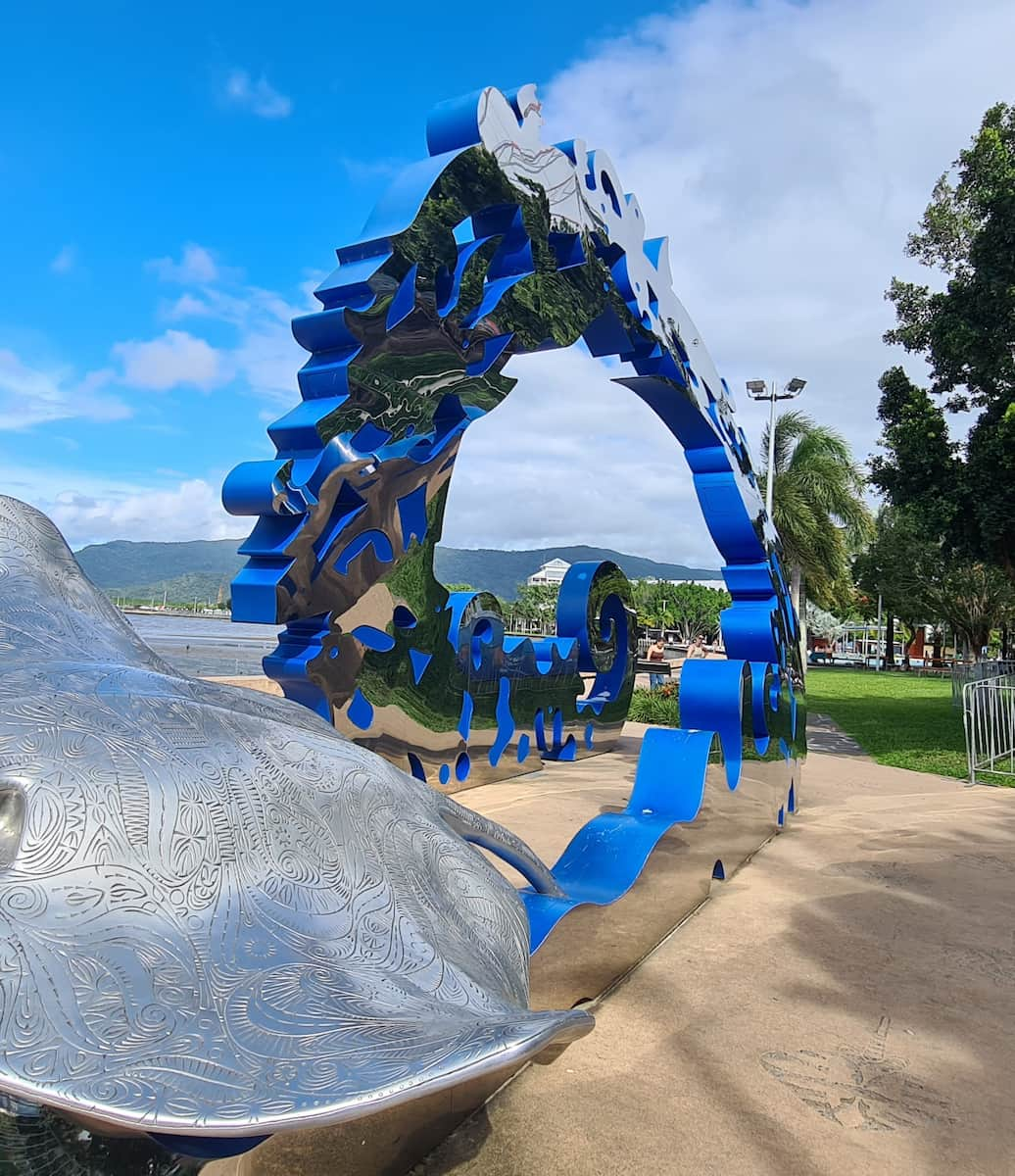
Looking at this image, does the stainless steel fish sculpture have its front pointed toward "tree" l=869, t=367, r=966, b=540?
no

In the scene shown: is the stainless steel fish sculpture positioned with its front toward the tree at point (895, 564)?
no

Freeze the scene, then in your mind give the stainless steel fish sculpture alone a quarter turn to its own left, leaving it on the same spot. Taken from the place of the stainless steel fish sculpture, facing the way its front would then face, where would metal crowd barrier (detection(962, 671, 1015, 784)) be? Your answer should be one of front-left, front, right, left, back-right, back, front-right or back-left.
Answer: left

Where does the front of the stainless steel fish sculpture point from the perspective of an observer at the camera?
facing the viewer and to the left of the viewer

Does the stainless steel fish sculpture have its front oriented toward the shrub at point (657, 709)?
no

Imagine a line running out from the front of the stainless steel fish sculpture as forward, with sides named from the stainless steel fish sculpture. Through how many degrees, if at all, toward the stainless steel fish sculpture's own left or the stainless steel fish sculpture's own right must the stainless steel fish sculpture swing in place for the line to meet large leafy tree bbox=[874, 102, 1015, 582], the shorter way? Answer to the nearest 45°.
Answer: approximately 180°

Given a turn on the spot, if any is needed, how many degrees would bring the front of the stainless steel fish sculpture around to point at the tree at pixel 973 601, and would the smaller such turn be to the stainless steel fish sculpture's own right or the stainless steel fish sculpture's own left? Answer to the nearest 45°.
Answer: approximately 180°
